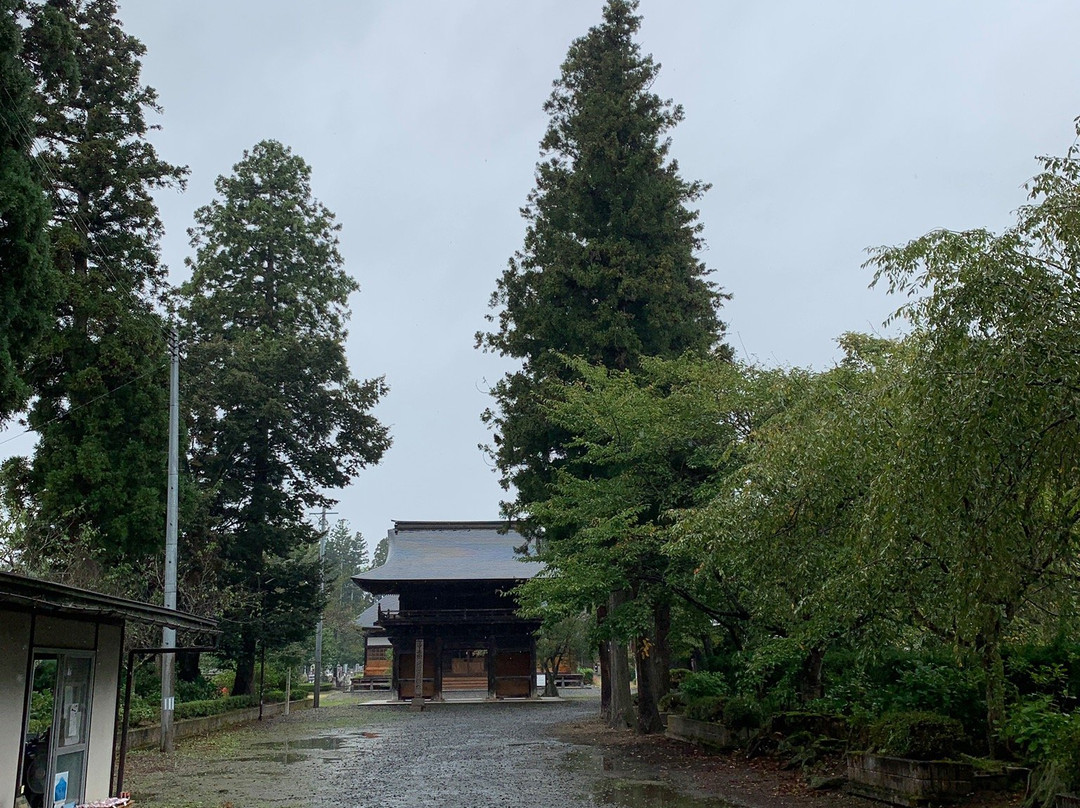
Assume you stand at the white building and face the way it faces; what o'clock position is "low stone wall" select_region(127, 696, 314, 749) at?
The low stone wall is roughly at 8 o'clock from the white building.

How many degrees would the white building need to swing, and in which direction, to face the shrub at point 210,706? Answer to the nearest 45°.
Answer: approximately 135° to its left

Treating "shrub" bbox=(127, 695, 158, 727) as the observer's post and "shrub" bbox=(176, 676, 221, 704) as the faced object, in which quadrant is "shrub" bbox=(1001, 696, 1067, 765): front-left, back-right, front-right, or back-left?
back-right

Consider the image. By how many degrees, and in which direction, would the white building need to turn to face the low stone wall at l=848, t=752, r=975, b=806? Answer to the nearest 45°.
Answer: approximately 45° to its left

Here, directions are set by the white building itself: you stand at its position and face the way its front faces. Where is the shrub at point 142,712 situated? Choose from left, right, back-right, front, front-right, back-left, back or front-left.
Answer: back-left

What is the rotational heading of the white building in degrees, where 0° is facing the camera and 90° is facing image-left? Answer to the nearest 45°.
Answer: approximately 315°

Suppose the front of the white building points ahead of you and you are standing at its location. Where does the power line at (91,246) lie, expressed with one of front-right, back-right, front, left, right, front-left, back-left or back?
back-left

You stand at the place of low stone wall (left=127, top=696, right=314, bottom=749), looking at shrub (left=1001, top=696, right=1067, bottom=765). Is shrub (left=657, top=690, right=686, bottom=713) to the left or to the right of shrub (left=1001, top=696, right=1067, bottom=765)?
left
